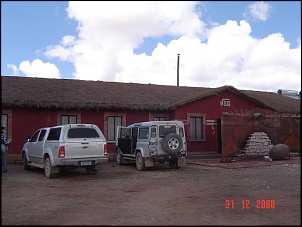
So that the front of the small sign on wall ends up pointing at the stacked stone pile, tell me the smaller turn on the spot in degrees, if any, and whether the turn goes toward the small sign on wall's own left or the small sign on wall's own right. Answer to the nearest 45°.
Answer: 0° — it already faces it

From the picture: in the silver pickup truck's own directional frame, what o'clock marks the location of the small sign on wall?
The small sign on wall is roughly at 3 o'clock from the silver pickup truck.

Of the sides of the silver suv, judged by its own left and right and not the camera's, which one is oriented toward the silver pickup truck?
left

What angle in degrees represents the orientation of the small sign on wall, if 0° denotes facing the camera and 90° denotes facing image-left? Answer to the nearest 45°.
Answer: approximately 0°

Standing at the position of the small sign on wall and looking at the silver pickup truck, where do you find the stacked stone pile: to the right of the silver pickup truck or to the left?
left

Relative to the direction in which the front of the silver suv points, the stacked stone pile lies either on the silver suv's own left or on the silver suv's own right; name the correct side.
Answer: on the silver suv's own right

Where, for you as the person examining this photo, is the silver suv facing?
facing away from the viewer and to the left of the viewer

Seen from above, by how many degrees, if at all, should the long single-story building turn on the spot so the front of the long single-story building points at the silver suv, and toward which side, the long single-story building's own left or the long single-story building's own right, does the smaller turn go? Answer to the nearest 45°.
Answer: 0° — it already faces it

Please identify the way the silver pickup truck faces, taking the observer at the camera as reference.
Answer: facing away from the viewer and to the left of the viewer
